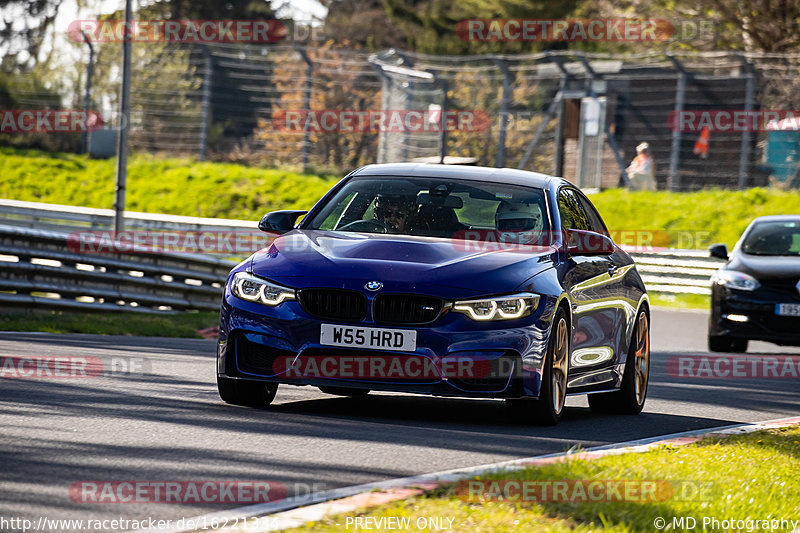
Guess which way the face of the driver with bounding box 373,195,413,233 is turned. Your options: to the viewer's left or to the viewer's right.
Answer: to the viewer's left

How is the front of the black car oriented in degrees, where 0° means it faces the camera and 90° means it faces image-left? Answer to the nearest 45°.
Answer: approximately 0°

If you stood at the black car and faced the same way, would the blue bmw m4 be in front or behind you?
in front

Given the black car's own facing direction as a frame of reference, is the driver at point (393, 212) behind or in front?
in front

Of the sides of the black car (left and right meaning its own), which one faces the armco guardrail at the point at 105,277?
right

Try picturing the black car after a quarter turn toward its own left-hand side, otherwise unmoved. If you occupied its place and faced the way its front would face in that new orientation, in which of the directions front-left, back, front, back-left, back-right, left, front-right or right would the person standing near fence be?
left

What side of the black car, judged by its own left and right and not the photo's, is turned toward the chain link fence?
back

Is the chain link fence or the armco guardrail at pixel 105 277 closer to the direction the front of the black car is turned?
the armco guardrail

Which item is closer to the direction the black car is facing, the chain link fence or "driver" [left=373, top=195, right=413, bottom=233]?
the driver

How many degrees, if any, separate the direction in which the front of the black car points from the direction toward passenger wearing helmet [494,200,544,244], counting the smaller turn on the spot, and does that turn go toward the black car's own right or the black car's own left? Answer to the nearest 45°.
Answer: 0° — it already faces them
